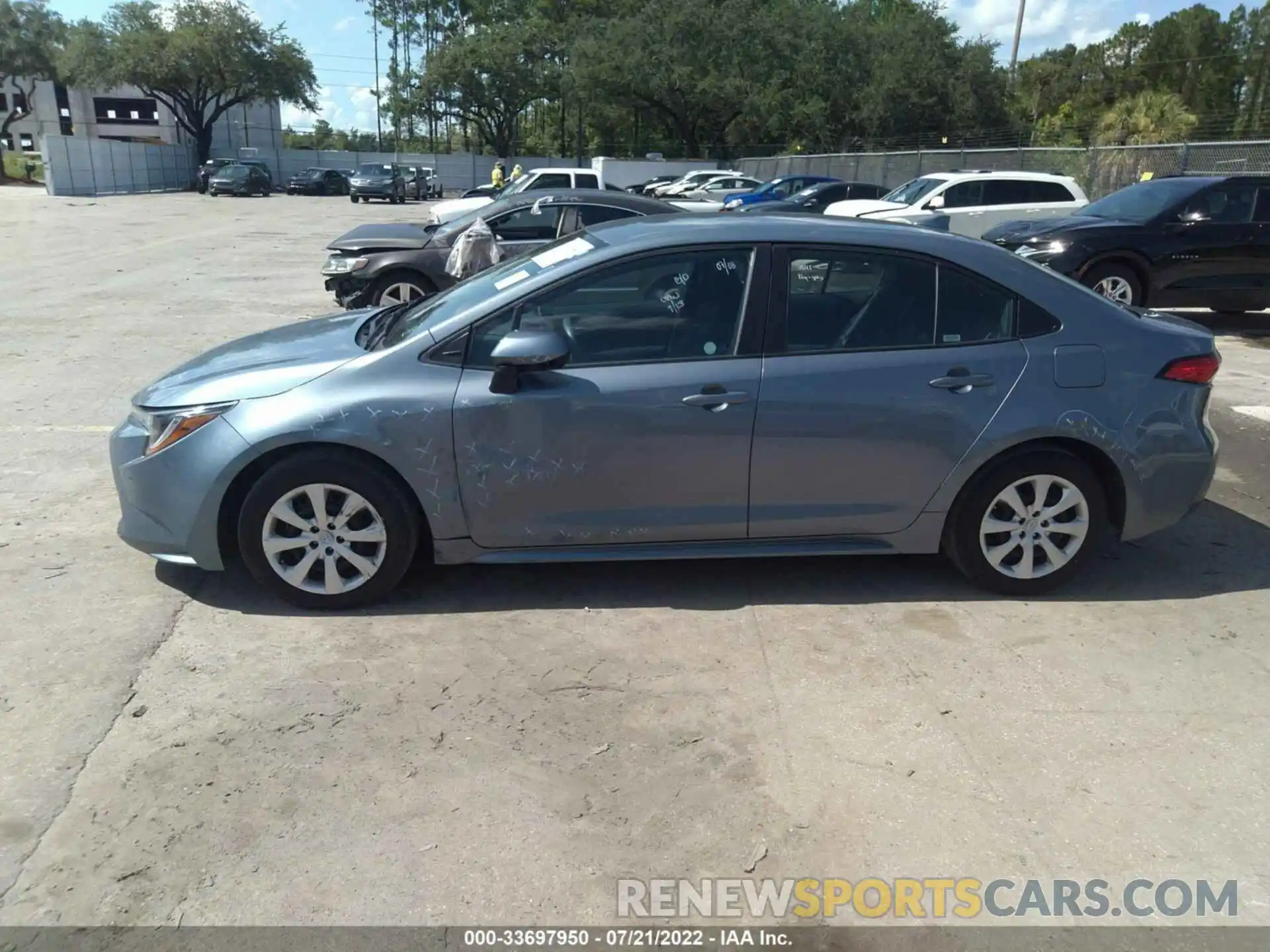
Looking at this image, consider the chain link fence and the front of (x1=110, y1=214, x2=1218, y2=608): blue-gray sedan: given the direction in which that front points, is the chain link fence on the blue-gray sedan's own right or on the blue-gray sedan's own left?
on the blue-gray sedan's own right

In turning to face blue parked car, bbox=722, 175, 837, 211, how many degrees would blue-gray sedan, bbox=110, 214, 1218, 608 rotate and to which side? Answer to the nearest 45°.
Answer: approximately 90° to its right

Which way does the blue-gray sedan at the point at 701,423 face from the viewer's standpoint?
to the viewer's left

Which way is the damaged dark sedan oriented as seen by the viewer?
to the viewer's left

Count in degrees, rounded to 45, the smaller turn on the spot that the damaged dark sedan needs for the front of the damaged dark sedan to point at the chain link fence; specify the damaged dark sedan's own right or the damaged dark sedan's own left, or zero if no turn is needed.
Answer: approximately 135° to the damaged dark sedan's own right

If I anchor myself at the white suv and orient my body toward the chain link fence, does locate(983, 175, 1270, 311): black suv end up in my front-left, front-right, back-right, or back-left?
back-right

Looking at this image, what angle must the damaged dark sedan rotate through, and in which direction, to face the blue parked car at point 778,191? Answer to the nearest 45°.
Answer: approximately 135° to its right

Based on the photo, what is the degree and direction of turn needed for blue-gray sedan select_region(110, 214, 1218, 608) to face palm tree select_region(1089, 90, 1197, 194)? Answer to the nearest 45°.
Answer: approximately 135° to its right

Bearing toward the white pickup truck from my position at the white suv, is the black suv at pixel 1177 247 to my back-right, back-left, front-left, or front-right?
back-left

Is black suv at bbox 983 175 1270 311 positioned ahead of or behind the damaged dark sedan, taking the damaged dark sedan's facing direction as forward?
behind

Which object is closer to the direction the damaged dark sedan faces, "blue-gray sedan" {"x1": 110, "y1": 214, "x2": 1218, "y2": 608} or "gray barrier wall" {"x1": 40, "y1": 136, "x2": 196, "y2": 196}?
the gray barrier wall

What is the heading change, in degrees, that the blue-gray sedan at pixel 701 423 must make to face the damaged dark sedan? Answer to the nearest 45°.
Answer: approximately 90° to its right

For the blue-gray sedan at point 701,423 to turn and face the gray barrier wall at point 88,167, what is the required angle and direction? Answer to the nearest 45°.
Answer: approximately 45° to its right

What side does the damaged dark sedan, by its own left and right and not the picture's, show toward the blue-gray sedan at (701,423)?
left

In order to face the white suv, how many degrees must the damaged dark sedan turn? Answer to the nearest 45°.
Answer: approximately 135° to its right
